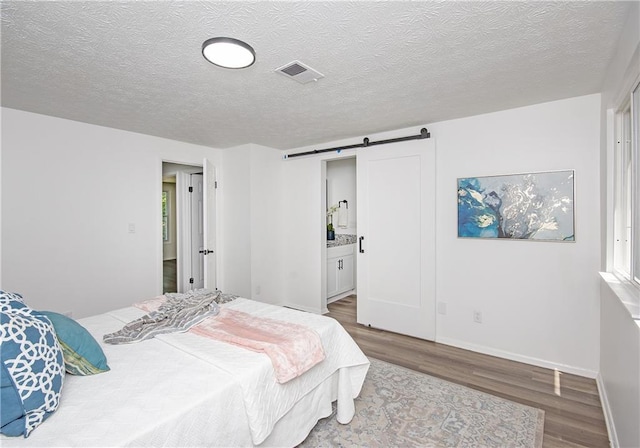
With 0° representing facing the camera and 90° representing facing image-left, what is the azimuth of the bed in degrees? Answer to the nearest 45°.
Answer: approximately 225°

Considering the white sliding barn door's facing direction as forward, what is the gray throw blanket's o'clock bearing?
The gray throw blanket is roughly at 12 o'clock from the white sliding barn door.

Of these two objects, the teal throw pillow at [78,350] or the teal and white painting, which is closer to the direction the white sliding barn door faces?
the teal throw pillow

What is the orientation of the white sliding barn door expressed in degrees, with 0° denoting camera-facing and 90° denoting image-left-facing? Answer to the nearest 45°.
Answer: approximately 45°
